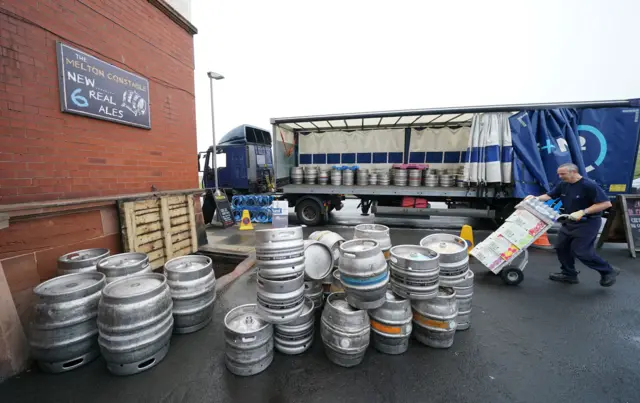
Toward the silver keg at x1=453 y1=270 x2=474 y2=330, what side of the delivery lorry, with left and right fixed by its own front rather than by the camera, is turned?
left

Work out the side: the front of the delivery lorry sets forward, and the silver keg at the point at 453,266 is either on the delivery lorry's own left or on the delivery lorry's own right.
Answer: on the delivery lorry's own left

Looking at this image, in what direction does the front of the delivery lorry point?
to the viewer's left

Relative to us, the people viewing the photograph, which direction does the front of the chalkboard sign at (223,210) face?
facing the viewer and to the right of the viewer

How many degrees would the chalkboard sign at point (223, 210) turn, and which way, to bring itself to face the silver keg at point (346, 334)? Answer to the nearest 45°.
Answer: approximately 45° to its right

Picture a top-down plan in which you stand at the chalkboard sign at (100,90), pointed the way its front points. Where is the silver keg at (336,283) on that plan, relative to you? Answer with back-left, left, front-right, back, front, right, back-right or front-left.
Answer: front

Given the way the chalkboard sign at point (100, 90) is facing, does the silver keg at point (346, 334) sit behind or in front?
in front

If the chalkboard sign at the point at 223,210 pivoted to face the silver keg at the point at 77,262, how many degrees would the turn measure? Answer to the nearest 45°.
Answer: approximately 45° to its right

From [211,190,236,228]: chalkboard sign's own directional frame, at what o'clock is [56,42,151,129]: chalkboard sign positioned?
[56,42,151,129]: chalkboard sign is roughly at 2 o'clock from [211,190,236,228]: chalkboard sign.

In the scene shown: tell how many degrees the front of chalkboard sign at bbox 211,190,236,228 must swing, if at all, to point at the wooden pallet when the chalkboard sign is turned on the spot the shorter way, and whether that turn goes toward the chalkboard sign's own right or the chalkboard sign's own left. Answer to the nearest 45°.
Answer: approximately 45° to the chalkboard sign's own right

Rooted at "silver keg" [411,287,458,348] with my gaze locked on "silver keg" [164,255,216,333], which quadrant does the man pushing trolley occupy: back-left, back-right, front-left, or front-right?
back-right

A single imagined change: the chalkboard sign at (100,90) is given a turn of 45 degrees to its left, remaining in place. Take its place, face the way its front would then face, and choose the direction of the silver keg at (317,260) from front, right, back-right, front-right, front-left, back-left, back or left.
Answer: front-right

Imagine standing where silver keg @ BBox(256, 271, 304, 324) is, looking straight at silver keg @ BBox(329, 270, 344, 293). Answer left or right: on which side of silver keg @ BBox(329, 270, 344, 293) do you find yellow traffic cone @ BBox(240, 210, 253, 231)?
left

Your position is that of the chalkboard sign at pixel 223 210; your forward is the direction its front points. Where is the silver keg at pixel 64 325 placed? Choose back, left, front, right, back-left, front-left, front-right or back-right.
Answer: front-right
